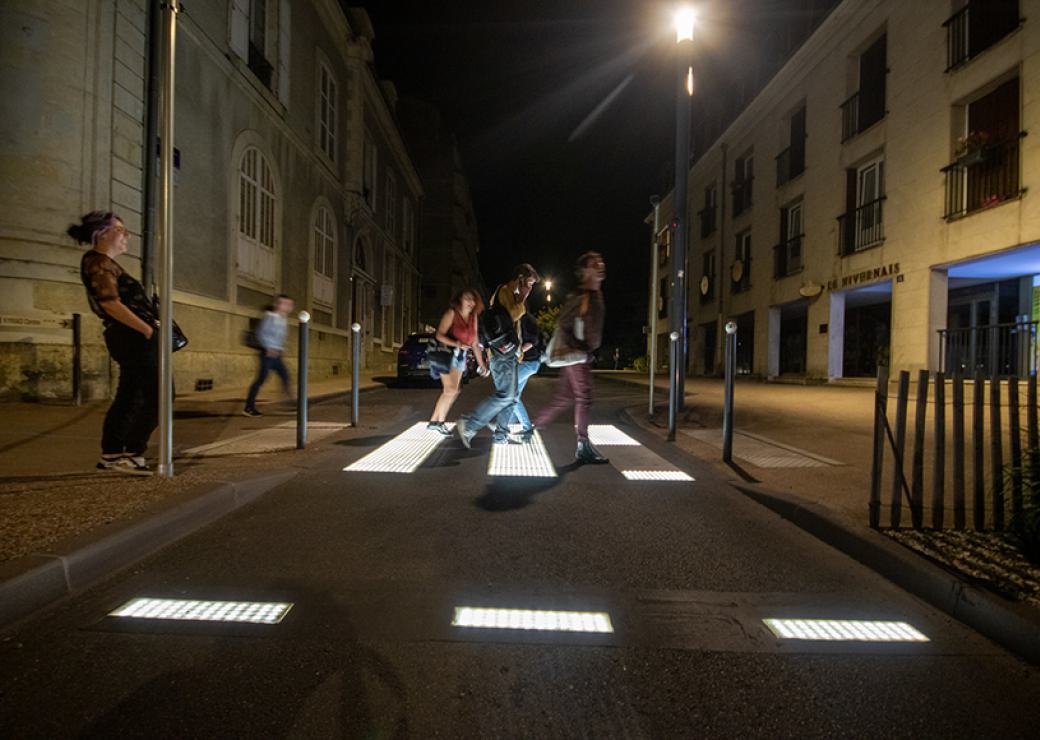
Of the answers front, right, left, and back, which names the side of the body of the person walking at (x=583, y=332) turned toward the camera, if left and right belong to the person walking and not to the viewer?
right

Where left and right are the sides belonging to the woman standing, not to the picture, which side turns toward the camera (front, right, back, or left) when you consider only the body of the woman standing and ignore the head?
right

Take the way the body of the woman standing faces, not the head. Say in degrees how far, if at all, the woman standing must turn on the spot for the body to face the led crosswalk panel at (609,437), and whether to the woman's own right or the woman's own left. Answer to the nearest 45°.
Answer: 0° — they already face it

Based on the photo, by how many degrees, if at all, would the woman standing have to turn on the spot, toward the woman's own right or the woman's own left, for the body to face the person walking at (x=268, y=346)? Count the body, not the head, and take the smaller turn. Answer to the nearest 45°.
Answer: approximately 45° to the woman's own left

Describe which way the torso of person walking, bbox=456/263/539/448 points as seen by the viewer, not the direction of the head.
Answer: to the viewer's right

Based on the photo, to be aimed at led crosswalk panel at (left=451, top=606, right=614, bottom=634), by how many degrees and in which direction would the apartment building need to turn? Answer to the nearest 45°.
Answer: approximately 45° to its left

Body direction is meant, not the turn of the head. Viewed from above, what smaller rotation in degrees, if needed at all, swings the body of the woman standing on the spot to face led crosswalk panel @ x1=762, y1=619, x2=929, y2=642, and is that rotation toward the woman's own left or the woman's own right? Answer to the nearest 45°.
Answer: approximately 45° to the woman's own right

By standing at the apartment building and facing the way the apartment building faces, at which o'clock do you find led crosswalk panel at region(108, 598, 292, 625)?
The led crosswalk panel is roughly at 11 o'clock from the apartment building.
